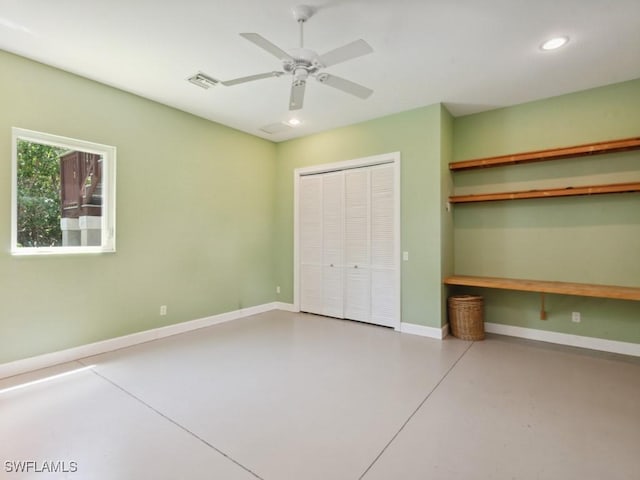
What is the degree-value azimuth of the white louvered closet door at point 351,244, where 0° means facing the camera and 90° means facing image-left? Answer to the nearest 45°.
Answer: approximately 45°

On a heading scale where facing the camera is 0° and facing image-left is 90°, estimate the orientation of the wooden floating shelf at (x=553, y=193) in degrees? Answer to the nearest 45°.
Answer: approximately 45°

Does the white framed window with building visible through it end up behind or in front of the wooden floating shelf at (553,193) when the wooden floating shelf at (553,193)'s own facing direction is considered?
in front

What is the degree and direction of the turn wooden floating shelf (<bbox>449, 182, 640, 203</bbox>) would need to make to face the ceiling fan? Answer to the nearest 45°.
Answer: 0° — it already faces it
